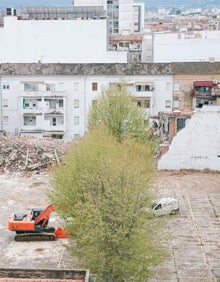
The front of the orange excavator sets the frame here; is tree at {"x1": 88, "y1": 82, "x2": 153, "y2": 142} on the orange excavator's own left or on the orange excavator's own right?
on the orange excavator's own left

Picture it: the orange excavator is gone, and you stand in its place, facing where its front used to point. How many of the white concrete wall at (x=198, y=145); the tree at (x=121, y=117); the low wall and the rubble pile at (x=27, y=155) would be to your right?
1

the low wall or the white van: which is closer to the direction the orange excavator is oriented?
the white van

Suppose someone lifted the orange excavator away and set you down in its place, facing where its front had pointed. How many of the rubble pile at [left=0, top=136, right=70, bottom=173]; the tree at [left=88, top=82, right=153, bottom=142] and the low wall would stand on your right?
1

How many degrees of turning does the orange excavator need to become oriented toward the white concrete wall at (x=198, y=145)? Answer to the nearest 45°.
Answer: approximately 45° to its left

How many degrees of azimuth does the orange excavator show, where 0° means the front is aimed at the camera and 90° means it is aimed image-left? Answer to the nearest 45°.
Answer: approximately 270°

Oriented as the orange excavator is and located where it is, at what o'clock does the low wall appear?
The low wall is roughly at 3 o'clock from the orange excavator.

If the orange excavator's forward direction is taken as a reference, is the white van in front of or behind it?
in front

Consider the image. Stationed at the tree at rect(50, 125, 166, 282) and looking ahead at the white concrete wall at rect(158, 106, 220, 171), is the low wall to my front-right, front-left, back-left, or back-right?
back-left

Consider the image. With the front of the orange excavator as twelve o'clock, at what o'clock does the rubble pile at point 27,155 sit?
The rubble pile is roughly at 9 o'clock from the orange excavator.

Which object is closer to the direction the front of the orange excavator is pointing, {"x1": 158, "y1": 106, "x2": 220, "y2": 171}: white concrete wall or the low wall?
the white concrete wall
